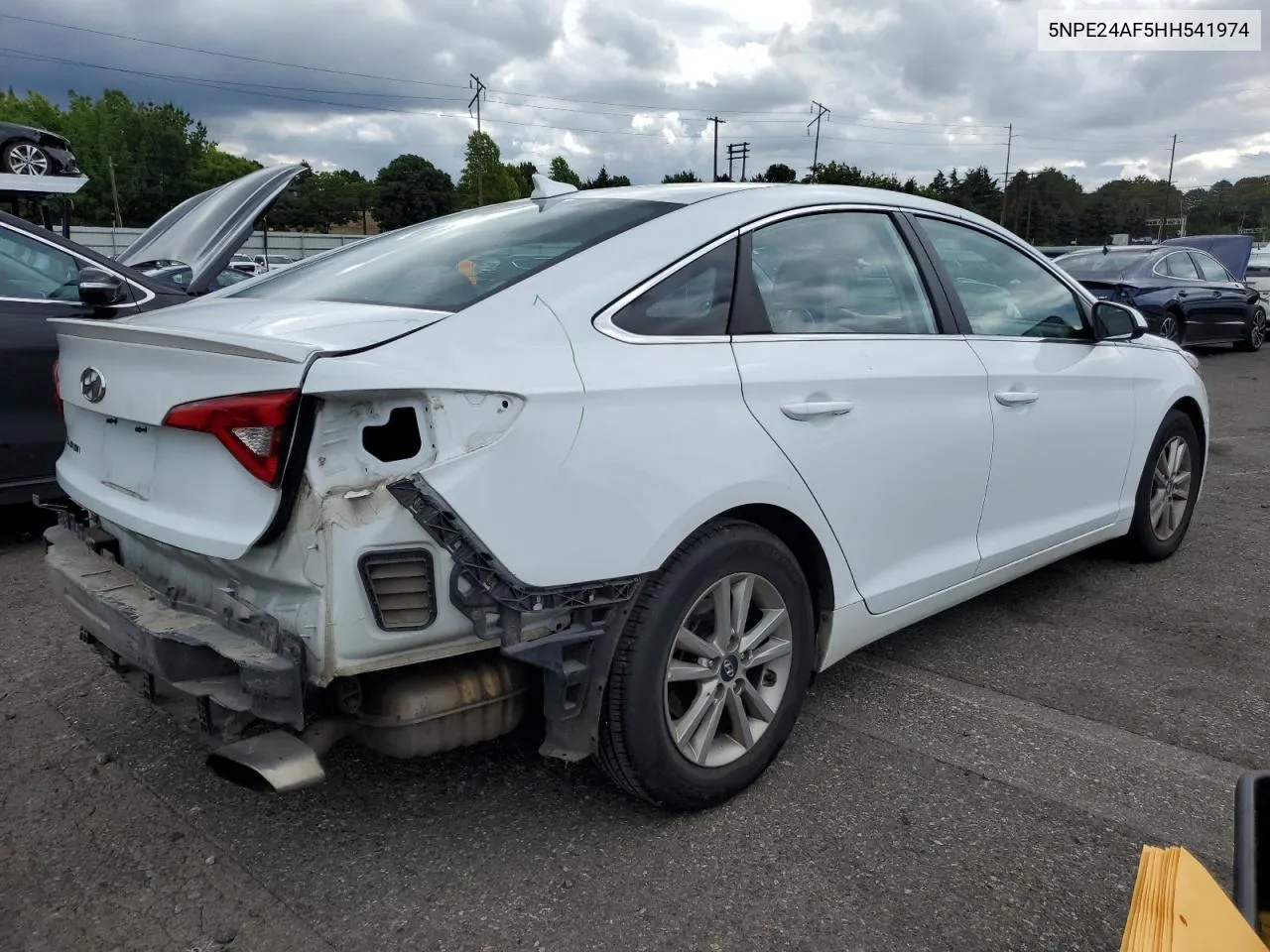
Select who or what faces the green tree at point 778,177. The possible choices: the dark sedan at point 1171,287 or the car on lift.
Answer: the car on lift

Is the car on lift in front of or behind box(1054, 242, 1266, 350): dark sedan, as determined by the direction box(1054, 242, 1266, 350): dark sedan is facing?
behind

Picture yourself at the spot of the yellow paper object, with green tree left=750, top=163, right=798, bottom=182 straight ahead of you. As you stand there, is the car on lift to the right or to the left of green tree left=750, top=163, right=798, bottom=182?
left

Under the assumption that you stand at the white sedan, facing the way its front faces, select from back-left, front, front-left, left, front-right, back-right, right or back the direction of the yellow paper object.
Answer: right

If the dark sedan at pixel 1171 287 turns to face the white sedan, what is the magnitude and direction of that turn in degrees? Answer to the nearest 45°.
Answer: approximately 135° to its right

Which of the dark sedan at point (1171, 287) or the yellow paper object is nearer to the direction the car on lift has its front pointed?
the dark sedan

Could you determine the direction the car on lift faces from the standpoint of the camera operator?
facing to the right of the viewer

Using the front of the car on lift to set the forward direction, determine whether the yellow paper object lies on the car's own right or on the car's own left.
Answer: on the car's own right

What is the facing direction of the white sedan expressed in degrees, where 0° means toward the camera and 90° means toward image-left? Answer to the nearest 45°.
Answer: approximately 225°

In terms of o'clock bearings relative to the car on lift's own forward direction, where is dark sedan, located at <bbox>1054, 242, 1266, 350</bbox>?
The dark sedan is roughly at 1 o'clock from the car on lift.

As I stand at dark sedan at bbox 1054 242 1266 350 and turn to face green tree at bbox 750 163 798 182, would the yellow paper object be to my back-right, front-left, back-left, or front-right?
back-left

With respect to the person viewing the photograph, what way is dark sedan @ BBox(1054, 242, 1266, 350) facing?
facing away from the viewer and to the right of the viewer
